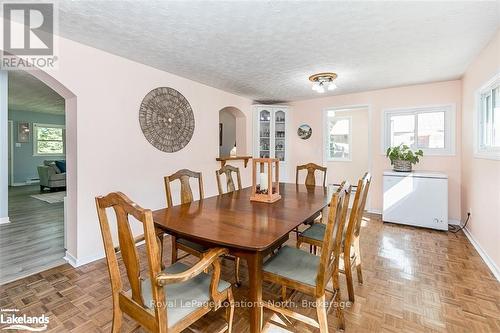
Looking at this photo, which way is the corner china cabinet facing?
toward the camera

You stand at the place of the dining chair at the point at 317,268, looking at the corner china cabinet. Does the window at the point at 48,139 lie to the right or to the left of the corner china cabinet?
left

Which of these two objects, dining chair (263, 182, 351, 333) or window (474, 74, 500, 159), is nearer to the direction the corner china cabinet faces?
the dining chair

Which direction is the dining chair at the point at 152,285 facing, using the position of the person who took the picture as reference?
facing away from the viewer and to the right of the viewer

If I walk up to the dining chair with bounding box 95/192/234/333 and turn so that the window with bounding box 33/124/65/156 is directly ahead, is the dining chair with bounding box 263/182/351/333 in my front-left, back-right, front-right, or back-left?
back-right

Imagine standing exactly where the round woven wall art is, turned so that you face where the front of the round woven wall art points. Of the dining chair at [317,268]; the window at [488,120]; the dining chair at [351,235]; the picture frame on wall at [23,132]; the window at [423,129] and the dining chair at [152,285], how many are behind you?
1

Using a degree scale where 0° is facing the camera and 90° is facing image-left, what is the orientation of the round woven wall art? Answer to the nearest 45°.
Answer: approximately 315°

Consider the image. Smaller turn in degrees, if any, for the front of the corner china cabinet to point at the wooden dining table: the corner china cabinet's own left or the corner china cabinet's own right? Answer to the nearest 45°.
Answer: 0° — it already faces it

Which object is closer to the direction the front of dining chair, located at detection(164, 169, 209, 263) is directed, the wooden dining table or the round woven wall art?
the wooden dining table

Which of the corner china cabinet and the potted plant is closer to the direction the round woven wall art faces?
the potted plant

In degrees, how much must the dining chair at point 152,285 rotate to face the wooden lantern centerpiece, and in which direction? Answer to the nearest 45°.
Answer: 0° — it already faces it

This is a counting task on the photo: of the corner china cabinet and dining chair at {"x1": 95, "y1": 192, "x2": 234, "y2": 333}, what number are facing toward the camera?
1

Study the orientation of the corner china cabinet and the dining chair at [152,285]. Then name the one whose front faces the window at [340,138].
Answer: the dining chair

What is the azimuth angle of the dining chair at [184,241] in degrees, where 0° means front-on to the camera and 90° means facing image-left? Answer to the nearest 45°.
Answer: approximately 315°

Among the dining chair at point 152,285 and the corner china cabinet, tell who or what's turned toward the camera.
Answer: the corner china cabinet

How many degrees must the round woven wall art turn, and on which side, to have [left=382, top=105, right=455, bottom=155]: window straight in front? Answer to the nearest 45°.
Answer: approximately 45° to its left

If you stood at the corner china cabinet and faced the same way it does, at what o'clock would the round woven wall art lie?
The round woven wall art is roughly at 1 o'clock from the corner china cabinet.

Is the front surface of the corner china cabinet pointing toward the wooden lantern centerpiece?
yes

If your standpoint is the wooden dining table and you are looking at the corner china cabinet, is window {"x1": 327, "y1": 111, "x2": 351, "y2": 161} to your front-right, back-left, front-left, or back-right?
front-right

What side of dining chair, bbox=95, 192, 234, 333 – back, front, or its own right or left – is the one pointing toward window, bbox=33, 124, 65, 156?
left
